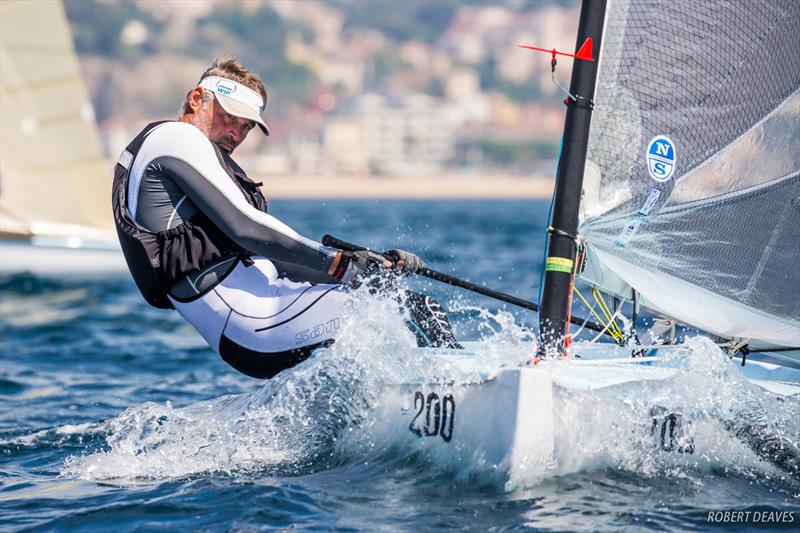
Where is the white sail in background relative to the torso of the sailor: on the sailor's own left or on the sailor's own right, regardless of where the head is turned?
on the sailor's own left

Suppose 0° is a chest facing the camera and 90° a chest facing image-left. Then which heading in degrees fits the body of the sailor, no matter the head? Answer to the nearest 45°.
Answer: approximately 270°
